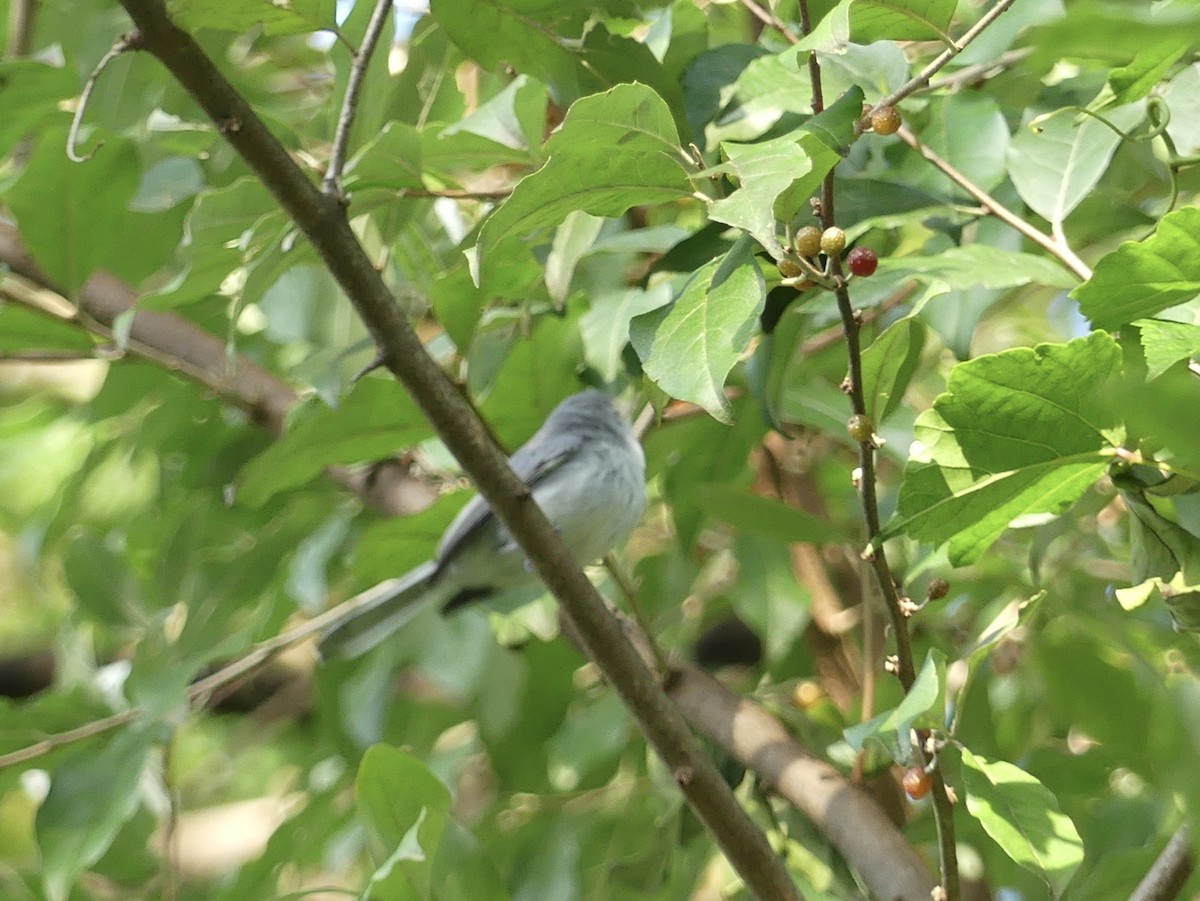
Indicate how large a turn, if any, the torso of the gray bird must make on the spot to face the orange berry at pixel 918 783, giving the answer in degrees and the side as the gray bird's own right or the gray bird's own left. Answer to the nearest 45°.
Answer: approximately 90° to the gray bird's own right

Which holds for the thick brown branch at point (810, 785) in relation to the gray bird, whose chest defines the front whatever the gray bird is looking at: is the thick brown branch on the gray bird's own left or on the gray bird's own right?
on the gray bird's own right

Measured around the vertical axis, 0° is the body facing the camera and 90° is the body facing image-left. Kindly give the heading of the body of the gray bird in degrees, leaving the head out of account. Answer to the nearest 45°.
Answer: approximately 270°

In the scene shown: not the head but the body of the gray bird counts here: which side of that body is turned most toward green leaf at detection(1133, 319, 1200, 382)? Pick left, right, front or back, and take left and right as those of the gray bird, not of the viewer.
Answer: front

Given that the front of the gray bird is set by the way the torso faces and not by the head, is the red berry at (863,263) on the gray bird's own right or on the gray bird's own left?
on the gray bird's own right
